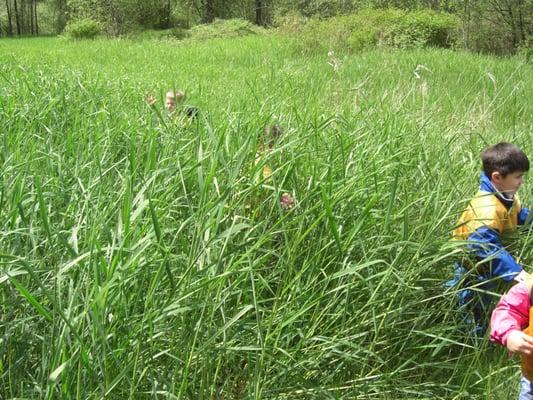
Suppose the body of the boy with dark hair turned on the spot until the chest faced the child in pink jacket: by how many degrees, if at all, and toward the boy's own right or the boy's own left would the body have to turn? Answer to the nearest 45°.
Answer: approximately 90° to the boy's own right

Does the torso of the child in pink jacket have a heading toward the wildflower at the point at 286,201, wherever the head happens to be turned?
no

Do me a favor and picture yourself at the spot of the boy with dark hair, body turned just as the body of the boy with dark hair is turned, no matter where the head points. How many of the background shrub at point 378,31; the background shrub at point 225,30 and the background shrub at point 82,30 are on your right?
0

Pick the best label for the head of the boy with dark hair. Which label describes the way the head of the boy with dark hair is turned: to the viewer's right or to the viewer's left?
to the viewer's right

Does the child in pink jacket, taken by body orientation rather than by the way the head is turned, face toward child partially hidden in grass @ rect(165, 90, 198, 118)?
no

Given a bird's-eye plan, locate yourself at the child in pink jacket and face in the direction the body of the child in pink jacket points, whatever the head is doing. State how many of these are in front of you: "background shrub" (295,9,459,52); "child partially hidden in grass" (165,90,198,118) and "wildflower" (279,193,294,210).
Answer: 0

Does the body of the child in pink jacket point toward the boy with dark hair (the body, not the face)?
no

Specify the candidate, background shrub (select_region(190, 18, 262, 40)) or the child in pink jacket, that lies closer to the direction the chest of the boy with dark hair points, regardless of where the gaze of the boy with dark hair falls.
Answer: the child in pink jacket

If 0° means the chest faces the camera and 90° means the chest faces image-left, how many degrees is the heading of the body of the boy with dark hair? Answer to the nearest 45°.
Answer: approximately 270°

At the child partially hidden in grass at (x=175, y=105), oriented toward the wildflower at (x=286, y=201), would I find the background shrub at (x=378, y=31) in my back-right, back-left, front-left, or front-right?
back-left

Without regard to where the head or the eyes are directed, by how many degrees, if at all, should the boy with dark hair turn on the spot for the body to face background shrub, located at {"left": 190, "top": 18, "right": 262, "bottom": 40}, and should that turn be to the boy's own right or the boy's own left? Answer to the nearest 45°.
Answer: approximately 135° to the boy's own left
